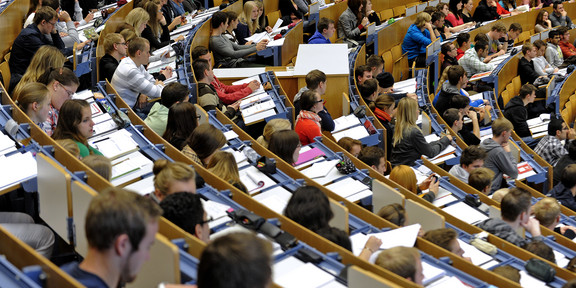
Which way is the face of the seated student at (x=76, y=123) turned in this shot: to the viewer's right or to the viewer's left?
to the viewer's right

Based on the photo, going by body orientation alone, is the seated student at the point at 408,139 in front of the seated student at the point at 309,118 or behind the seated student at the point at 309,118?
in front

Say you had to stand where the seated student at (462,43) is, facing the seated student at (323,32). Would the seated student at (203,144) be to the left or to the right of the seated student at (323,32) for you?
left

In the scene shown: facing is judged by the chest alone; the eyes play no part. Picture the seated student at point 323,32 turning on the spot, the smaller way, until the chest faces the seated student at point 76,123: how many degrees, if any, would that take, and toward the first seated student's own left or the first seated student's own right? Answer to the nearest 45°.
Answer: approximately 90° to the first seated student's own right

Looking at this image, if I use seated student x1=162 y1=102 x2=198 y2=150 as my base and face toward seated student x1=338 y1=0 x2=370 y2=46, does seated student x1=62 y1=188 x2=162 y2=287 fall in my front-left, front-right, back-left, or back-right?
back-right

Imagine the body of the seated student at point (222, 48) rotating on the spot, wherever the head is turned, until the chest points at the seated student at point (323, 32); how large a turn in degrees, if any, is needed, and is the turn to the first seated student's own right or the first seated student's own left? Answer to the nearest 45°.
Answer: approximately 45° to the first seated student's own left

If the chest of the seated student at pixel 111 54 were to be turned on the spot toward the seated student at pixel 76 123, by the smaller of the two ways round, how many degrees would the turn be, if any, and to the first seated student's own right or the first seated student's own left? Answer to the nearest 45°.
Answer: approximately 90° to the first seated student's own right
